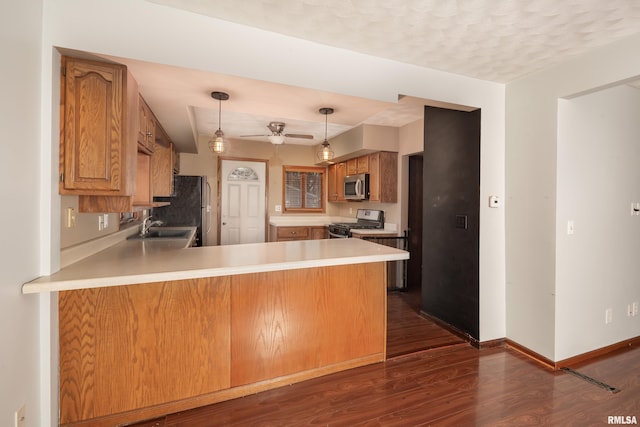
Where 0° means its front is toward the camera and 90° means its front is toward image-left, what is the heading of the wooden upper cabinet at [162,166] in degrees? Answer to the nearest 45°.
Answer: approximately 270°

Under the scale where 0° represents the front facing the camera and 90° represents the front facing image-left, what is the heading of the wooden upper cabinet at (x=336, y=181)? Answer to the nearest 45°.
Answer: approximately 45°

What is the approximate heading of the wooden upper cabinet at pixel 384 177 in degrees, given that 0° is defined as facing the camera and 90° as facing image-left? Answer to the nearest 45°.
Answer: approximately 45°

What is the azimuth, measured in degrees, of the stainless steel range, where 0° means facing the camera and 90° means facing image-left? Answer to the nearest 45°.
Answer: approximately 45°

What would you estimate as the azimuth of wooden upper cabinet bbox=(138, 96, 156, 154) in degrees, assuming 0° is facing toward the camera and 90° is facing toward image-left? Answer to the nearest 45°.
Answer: approximately 270°

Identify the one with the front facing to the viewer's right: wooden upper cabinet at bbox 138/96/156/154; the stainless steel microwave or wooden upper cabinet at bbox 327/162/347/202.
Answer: wooden upper cabinet at bbox 138/96/156/154

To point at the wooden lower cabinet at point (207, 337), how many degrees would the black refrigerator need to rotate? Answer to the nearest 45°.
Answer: approximately 90° to its right

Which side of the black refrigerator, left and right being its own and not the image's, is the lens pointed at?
right
